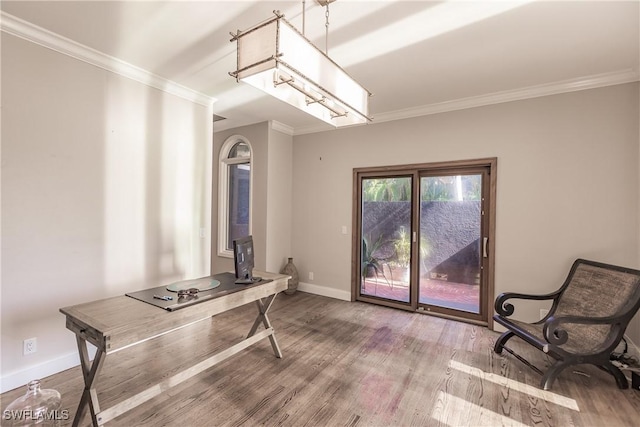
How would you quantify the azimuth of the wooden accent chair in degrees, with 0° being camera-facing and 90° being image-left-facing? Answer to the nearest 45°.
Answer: approximately 45°

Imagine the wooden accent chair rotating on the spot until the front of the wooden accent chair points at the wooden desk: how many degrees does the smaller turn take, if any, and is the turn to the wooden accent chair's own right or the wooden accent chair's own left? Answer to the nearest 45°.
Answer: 0° — it already faces it

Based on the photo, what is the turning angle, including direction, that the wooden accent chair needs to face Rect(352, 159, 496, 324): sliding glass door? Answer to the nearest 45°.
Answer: approximately 45° to its right
